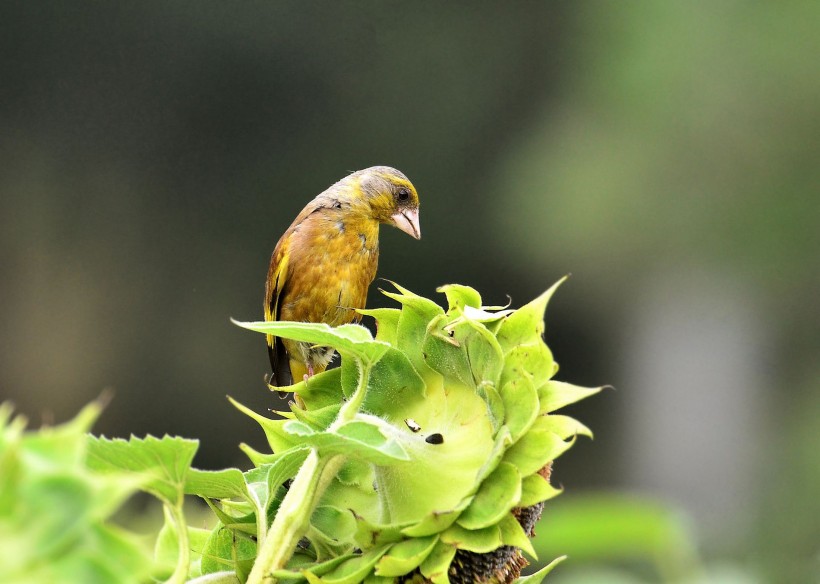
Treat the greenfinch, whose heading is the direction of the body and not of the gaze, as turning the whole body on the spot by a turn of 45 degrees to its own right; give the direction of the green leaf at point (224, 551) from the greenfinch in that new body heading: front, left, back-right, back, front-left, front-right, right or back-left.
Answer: front

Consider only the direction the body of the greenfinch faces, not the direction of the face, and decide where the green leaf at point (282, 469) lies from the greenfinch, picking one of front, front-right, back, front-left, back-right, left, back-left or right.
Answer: front-right

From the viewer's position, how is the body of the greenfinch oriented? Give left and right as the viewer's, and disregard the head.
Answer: facing the viewer and to the right of the viewer
